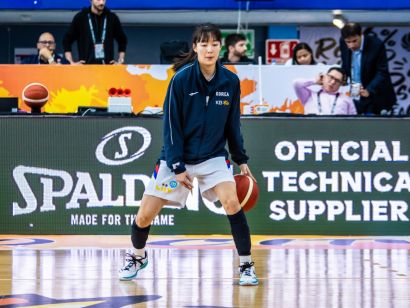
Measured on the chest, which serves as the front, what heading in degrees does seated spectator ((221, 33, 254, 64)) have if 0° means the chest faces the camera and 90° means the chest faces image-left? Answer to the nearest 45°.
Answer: approximately 315°

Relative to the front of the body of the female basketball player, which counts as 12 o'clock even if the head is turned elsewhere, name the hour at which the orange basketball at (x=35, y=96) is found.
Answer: The orange basketball is roughly at 5 o'clock from the female basketball player.

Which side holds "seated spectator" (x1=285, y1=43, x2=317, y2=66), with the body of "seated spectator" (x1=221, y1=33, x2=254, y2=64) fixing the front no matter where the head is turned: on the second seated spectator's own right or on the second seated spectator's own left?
on the second seated spectator's own left

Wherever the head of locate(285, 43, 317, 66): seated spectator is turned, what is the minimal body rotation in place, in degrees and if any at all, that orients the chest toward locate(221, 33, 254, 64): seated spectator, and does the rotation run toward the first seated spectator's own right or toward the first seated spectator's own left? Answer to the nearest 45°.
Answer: approximately 90° to the first seated spectator's own right

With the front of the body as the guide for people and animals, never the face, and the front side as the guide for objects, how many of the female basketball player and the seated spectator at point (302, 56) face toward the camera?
2

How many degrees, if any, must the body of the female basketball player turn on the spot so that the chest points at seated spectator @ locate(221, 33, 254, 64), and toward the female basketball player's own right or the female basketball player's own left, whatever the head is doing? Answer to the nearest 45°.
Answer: approximately 180°

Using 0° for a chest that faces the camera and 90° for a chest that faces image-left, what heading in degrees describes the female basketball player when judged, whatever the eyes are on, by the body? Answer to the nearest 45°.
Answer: approximately 0°

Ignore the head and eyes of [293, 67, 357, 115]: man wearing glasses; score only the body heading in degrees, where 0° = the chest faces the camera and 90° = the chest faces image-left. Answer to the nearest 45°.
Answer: approximately 0°

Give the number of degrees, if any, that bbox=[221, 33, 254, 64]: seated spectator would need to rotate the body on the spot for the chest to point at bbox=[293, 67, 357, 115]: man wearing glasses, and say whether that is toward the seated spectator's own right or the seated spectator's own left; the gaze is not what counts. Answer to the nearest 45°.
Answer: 0° — they already face them
